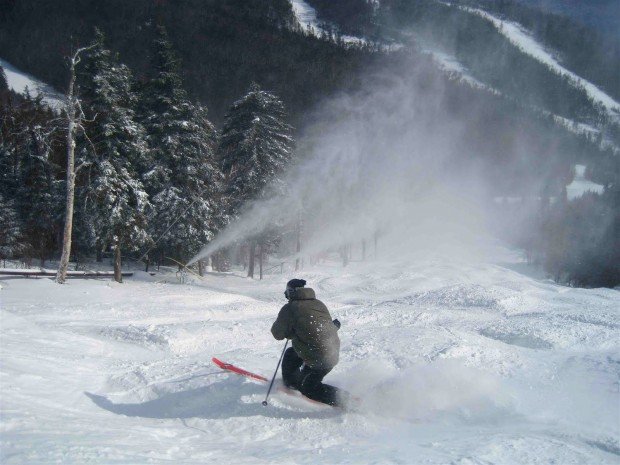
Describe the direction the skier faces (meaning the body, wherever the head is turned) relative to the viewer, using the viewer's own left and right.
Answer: facing away from the viewer and to the left of the viewer

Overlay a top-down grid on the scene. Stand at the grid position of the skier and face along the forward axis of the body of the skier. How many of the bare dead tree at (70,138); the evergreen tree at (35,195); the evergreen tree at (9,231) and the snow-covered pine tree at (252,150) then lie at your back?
0

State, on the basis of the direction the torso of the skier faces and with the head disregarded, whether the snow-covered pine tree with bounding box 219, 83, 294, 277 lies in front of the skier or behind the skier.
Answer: in front

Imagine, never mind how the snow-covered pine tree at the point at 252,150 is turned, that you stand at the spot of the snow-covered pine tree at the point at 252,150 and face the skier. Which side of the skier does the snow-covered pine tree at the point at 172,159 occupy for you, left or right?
right

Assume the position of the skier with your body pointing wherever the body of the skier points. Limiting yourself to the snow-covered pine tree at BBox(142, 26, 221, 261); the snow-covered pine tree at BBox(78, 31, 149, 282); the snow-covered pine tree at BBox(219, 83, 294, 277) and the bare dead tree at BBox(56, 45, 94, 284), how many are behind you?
0

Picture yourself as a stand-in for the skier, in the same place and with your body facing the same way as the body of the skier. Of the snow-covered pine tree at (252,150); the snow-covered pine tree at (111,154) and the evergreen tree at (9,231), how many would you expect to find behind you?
0

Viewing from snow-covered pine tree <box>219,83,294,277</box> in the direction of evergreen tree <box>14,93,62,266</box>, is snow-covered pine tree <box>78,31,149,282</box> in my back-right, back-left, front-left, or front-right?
front-left

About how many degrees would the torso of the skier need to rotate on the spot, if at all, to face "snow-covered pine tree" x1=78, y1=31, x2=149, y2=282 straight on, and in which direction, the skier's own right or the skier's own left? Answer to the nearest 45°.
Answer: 0° — they already face it

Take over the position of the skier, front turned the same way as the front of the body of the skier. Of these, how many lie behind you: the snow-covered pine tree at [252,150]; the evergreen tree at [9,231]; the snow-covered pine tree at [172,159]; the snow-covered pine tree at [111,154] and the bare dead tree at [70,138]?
0

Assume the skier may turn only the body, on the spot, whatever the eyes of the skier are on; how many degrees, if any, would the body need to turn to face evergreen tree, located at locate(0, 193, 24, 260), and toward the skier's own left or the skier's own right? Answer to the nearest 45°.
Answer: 0° — they already face it

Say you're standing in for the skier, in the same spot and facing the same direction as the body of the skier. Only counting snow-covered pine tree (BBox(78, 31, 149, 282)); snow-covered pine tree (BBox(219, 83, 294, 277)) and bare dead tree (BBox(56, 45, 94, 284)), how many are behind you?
0

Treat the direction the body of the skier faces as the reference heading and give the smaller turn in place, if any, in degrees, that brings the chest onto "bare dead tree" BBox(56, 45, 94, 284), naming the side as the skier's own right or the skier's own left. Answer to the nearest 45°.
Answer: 0° — they already face it
